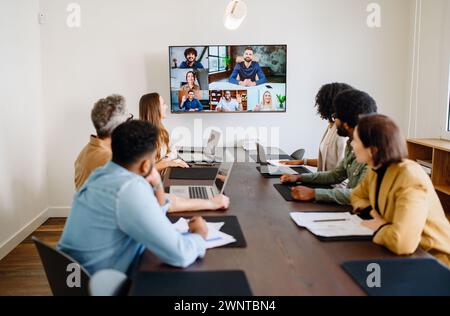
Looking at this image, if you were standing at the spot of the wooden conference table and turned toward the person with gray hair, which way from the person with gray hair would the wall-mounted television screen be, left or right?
right

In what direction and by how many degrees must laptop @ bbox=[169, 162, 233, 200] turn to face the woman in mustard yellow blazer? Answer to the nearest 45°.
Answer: approximately 135° to its left

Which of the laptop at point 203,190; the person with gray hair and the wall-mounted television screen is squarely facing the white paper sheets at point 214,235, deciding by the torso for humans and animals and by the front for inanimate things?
the wall-mounted television screen

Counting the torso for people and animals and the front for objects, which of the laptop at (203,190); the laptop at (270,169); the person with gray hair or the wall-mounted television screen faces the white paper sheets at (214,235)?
the wall-mounted television screen

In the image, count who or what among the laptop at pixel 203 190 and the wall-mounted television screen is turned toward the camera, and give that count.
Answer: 1

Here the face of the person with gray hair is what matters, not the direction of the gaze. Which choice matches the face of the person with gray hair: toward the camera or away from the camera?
away from the camera

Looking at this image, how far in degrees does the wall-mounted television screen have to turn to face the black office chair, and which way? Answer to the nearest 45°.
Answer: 0° — it already faces it

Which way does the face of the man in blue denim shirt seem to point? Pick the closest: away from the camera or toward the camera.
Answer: away from the camera

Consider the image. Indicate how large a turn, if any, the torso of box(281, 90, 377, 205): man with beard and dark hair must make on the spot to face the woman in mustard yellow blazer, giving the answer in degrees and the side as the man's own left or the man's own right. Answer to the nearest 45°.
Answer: approximately 90° to the man's own left

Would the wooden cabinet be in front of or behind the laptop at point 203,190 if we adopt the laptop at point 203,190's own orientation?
behind

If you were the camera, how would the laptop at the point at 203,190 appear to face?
facing to the left of the viewer

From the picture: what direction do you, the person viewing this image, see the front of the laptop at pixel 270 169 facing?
facing to the right of the viewer

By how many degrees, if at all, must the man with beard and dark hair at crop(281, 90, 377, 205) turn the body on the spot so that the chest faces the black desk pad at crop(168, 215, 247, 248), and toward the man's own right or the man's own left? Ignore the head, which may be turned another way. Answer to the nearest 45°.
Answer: approximately 45° to the man's own left

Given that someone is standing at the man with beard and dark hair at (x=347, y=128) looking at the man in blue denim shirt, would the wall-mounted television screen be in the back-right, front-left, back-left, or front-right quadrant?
back-right

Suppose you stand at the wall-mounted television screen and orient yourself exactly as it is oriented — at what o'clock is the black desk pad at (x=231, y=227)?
The black desk pad is roughly at 12 o'clock from the wall-mounted television screen.
